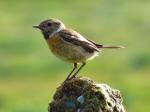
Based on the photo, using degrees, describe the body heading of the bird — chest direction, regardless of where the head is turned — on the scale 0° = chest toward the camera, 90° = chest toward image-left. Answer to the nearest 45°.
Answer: approximately 90°
